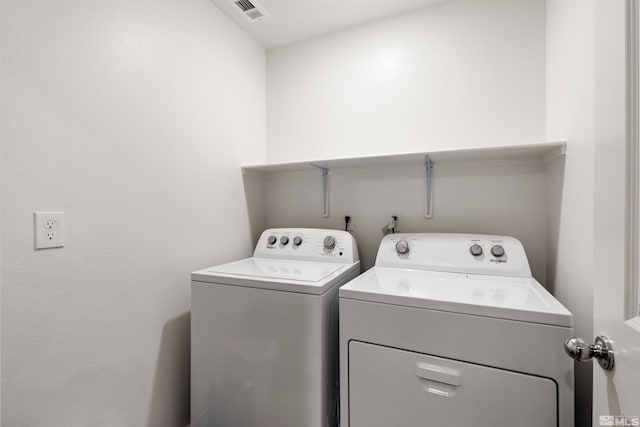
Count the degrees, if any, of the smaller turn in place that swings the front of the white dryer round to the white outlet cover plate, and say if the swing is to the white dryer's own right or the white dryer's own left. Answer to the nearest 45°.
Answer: approximately 45° to the white dryer's own right

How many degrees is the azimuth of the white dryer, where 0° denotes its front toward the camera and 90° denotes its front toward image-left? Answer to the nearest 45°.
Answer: approximately 0°

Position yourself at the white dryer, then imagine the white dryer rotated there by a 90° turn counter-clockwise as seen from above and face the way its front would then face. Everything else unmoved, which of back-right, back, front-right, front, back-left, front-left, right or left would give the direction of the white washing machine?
back
